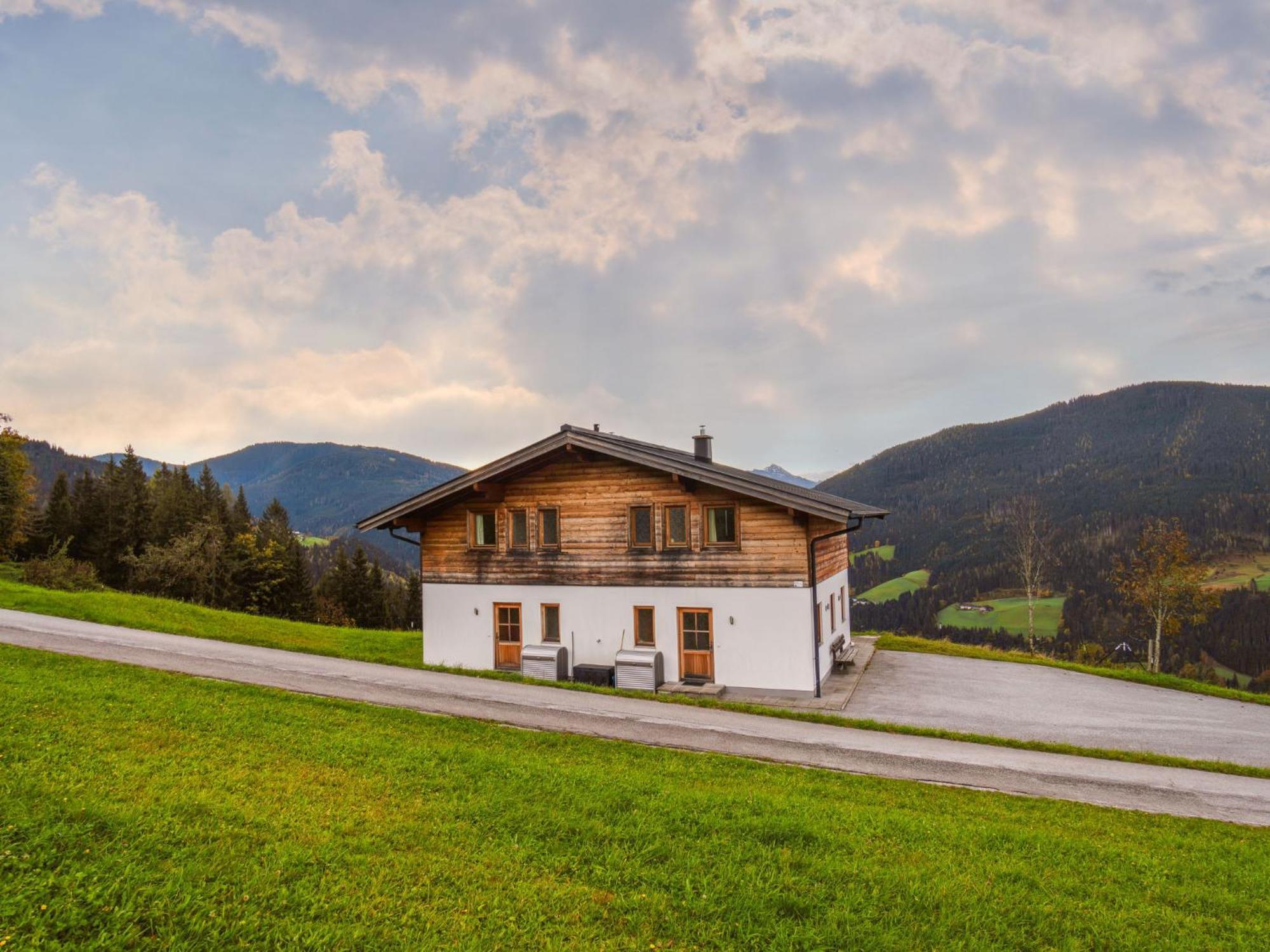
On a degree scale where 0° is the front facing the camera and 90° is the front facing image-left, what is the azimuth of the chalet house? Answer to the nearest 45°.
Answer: approximately 0°

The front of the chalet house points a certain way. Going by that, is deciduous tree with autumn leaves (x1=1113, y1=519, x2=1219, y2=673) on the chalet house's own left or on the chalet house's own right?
on the chalet house's own left

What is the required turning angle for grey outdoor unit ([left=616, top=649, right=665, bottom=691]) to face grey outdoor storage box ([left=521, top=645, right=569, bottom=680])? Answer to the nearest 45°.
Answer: approximately 135° to its right

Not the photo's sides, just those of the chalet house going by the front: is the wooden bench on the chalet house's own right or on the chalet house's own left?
on the chalet house's own left
